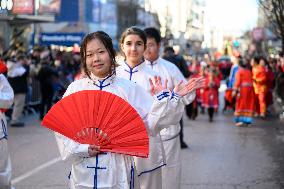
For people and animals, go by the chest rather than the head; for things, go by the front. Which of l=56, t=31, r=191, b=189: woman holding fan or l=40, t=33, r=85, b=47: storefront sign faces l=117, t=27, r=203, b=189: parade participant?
the storefront sign

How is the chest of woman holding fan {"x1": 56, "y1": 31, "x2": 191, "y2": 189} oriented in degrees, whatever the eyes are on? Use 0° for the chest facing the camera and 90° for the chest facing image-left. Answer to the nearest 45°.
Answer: approximately 0°

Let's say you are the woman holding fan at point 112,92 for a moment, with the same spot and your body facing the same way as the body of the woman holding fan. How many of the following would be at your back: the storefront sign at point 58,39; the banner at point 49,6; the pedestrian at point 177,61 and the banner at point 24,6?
4

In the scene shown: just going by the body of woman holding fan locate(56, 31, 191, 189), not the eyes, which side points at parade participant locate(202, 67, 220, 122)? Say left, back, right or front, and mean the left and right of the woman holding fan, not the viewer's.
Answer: back

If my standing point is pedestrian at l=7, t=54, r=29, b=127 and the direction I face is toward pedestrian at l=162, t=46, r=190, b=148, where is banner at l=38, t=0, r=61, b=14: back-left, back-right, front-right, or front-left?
back-left

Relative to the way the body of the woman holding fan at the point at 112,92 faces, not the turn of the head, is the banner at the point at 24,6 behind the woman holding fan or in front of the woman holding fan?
behind

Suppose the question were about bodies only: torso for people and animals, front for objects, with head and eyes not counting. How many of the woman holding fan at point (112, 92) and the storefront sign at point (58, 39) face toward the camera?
2

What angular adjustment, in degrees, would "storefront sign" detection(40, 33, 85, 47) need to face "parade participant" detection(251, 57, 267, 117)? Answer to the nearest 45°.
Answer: approximately 45° to its left

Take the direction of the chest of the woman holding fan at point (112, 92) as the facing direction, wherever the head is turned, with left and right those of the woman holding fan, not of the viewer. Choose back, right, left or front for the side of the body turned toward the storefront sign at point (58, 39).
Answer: back
